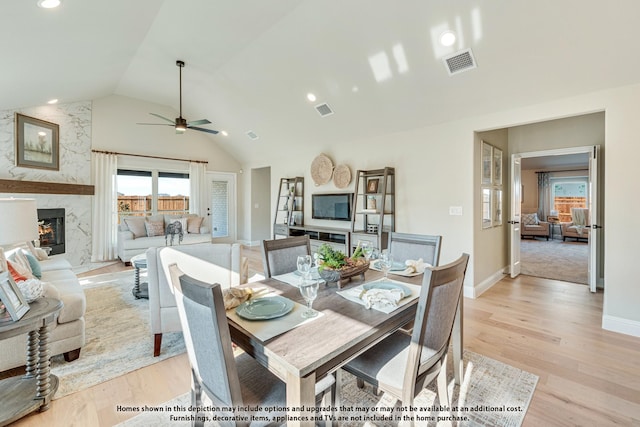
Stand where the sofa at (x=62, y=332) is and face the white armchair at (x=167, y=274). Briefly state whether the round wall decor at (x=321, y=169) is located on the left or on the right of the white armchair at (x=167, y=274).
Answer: left

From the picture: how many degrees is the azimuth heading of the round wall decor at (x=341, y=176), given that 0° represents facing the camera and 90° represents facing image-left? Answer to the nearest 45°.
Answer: approximately 45°

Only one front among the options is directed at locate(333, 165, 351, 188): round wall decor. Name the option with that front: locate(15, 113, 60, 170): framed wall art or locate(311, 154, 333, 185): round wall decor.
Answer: the framed wall art

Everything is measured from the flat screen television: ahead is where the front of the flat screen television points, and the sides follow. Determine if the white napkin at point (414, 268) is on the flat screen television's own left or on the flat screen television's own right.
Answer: on the flat screen television's own left

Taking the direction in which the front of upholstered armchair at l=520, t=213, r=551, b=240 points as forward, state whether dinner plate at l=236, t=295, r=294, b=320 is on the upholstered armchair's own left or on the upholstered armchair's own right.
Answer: on the upholstered armchair's own right

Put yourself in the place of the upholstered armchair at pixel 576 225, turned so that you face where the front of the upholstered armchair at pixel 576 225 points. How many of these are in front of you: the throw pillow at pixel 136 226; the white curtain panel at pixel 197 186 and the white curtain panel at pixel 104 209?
3

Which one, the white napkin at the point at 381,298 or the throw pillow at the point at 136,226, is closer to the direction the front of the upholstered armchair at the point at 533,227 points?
the white napkin

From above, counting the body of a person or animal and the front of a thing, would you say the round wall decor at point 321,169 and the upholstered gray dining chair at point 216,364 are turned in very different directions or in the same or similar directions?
very different directions

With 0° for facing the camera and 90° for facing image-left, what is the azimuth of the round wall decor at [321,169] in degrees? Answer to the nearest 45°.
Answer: approximately 45°

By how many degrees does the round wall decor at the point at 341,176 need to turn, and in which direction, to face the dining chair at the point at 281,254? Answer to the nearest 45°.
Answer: approximately 45° to its left

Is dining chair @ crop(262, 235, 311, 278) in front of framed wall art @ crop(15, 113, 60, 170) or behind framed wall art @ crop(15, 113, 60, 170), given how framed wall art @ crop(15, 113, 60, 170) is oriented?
in front

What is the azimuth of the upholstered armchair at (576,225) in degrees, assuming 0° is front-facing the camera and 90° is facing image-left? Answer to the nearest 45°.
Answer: approximately 45°

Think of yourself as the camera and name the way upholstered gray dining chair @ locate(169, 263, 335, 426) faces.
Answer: facing away from the viewer and to the right of the viewer

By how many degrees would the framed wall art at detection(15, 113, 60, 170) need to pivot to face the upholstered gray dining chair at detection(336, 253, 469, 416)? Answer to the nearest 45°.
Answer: approximately 45° to its right

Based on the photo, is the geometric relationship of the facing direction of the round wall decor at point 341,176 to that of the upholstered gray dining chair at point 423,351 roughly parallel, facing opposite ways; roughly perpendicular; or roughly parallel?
roughly perpendicular

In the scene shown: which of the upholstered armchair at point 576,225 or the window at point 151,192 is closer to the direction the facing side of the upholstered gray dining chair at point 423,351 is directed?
the window
